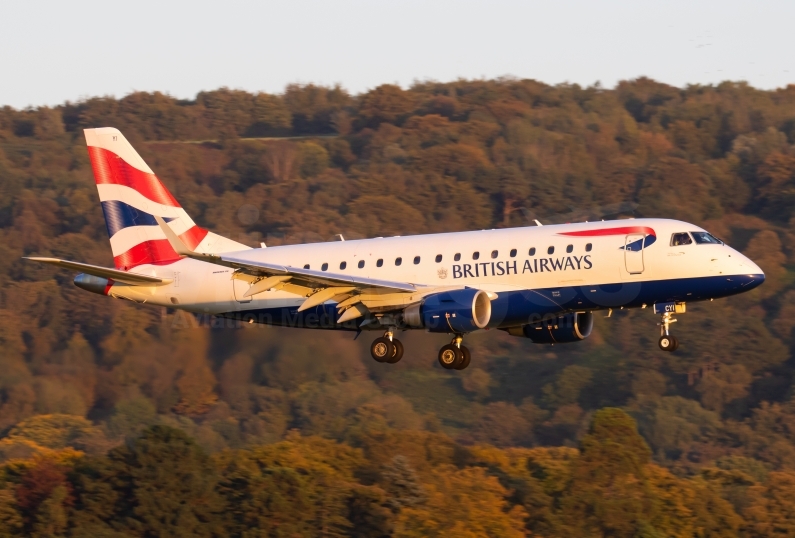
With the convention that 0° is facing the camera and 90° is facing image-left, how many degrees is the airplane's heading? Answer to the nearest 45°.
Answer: approximately 315°
